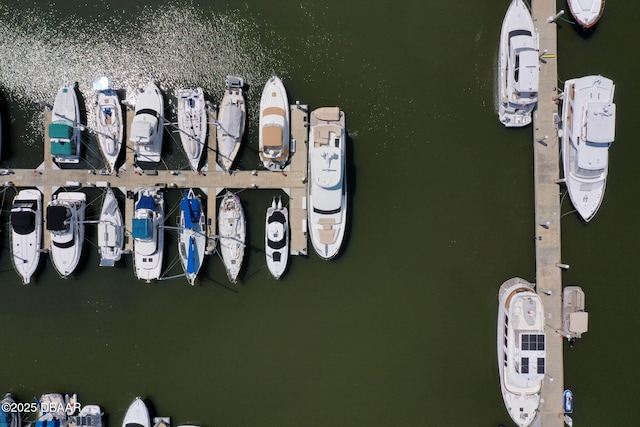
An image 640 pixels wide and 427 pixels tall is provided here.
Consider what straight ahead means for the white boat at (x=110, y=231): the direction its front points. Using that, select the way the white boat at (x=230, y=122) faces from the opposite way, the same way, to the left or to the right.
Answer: the opposite way

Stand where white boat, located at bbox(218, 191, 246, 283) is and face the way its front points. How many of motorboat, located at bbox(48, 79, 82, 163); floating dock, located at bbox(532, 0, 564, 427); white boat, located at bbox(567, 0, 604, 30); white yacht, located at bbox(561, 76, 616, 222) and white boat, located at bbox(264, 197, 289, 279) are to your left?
4

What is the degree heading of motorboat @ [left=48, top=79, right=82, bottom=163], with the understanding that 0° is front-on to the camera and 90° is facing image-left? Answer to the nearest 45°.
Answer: approximately 180°

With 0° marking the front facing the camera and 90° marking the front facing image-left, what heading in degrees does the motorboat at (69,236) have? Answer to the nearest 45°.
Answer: approximately 0°

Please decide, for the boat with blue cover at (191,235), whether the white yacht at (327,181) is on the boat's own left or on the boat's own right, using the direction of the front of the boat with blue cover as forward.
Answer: on the boat's own left
